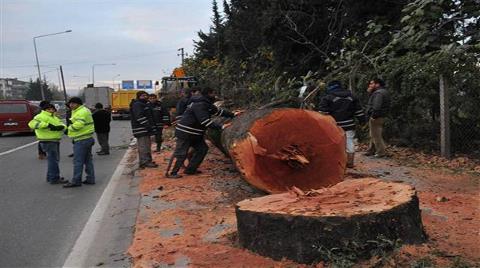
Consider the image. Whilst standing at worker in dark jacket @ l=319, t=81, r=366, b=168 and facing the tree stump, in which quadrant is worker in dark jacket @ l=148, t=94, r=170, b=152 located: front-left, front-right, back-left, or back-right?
back-right

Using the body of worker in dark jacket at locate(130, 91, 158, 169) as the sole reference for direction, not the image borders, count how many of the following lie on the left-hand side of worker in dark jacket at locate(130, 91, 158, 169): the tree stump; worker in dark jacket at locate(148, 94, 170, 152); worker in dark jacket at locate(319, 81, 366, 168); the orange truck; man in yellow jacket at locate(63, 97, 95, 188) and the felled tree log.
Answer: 2

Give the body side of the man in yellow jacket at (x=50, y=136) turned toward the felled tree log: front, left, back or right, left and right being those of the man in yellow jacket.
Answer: front

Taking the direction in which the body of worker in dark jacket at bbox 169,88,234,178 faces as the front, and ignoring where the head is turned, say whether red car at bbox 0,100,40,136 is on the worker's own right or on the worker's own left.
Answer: on the worker's own left

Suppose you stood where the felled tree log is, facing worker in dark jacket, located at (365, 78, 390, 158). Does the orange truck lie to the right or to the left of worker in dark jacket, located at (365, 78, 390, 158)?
left

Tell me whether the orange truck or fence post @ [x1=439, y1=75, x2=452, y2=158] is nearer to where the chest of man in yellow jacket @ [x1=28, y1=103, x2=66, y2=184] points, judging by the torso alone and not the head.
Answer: the fence post

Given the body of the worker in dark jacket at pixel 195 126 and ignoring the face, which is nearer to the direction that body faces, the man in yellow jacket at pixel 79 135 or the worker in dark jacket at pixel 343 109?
the worker in dark jacket

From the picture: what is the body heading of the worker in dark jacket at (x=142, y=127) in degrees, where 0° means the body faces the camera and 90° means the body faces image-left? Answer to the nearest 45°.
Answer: approximately 270°

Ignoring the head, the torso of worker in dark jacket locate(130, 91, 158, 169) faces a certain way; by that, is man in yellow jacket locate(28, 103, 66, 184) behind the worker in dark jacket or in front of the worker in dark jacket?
behind

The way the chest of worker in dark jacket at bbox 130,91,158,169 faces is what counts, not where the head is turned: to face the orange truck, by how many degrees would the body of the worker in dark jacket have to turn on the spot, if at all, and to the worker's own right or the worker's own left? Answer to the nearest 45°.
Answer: approximately 90° to the worker's own left

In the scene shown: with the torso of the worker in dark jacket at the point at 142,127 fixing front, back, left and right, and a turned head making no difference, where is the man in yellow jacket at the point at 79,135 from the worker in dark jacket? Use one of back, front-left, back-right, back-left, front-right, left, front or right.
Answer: back-right

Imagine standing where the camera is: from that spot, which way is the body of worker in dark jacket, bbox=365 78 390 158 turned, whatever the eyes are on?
to the viewer's left

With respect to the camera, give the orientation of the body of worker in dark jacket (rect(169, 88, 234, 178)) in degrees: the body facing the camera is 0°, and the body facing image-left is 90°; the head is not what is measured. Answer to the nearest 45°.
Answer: approximately 225°

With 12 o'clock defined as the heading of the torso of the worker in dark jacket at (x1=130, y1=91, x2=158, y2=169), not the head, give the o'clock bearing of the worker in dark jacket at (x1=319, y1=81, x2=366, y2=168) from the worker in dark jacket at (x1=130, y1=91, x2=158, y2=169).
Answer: the worker in dark jacket at (x1=319, y1=81, x2=366, y2=168) is roughly at 1 o'clock from the worker in dark jacket at (x1=130, y1=91, x2=158, y2=169).
